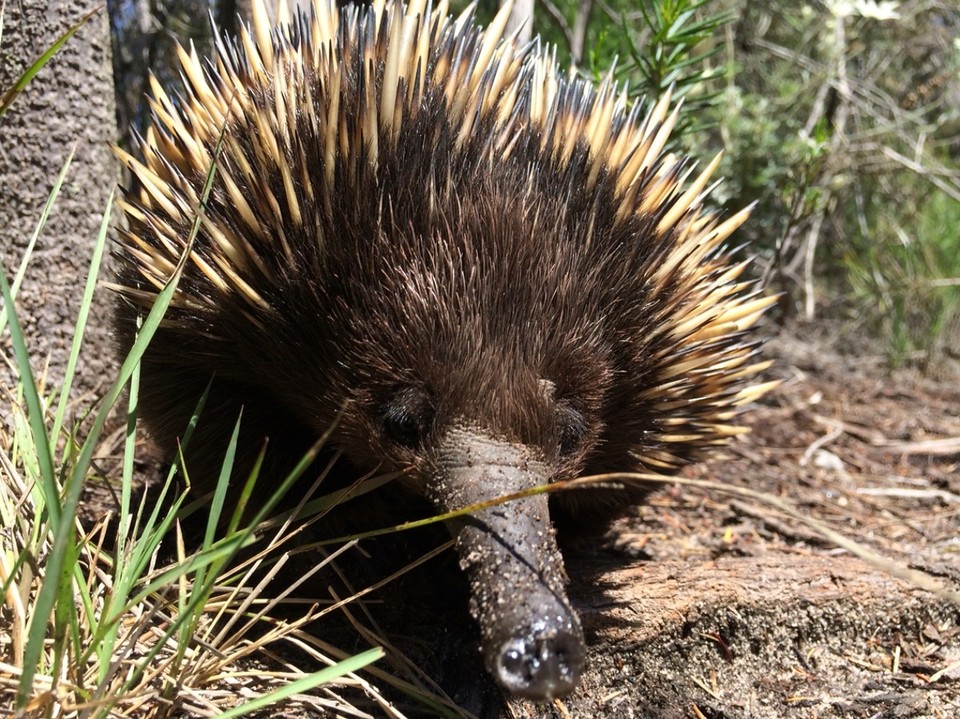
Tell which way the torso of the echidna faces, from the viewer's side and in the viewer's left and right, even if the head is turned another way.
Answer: facing the viewer
